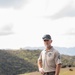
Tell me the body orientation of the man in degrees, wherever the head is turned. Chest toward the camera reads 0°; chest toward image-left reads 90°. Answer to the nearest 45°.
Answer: approximately 45°
